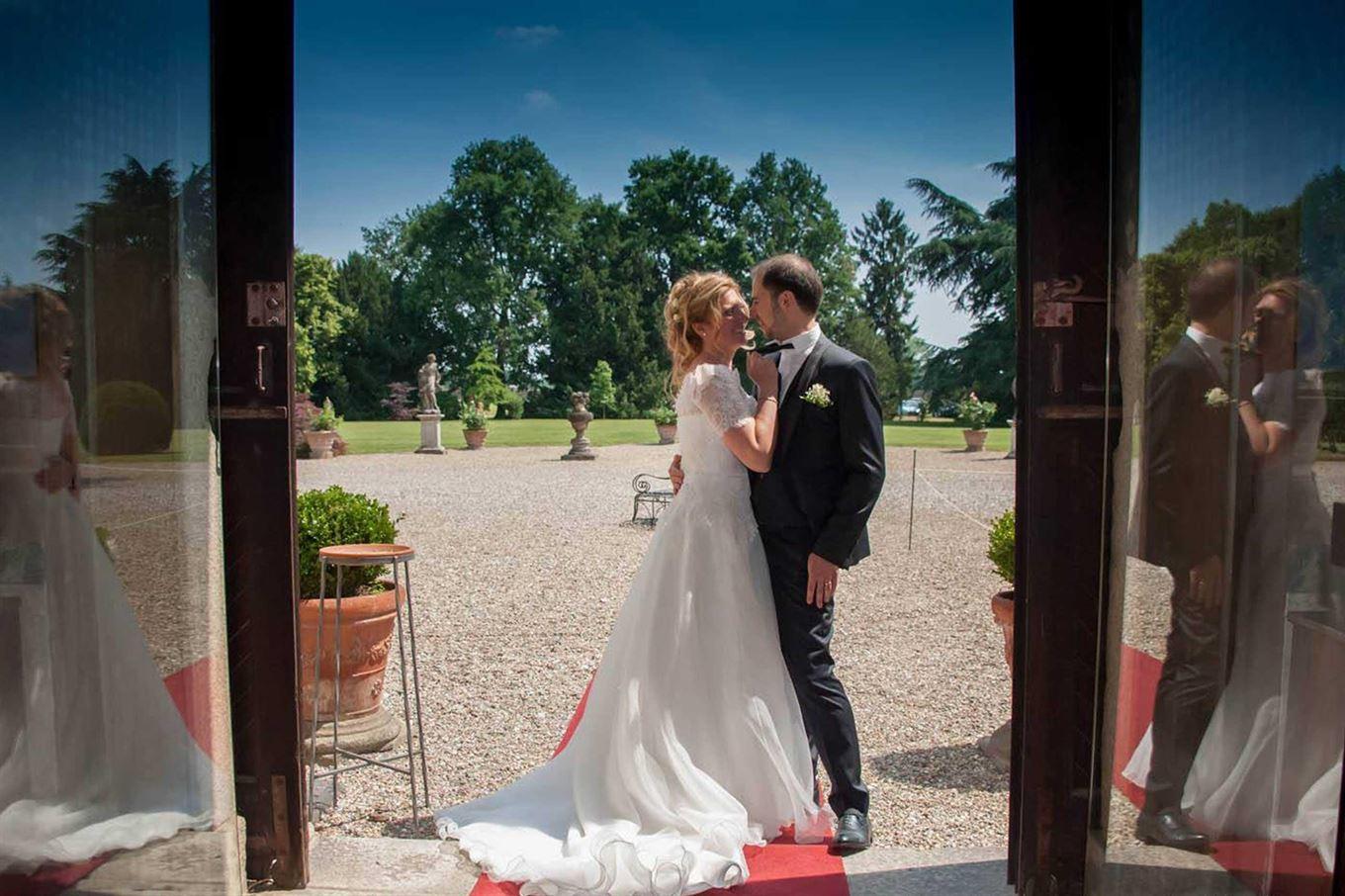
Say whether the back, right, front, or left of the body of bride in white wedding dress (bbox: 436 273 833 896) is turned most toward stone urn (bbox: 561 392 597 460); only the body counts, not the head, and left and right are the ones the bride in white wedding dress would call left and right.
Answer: left

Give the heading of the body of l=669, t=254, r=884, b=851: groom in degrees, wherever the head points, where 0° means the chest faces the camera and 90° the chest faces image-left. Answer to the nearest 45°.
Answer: approximately 45°

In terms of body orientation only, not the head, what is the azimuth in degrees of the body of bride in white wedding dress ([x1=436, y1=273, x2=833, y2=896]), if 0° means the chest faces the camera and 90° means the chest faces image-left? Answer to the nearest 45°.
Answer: approximately 270°

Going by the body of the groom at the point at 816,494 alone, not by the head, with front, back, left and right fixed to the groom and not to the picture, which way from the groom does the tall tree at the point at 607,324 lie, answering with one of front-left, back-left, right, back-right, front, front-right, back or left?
back-right

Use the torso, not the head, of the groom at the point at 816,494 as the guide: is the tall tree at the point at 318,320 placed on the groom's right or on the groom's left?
on the groom's right

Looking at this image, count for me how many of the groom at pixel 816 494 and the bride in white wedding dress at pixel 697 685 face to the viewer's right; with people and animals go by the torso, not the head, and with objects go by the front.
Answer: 1

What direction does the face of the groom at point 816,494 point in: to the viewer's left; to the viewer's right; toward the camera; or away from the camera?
to the viewer's left

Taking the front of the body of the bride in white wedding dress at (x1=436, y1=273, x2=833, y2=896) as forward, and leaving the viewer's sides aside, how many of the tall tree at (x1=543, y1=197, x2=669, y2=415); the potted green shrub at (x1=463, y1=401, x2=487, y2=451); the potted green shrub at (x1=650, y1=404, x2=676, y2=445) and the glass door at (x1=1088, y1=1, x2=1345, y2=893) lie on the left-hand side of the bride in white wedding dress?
3

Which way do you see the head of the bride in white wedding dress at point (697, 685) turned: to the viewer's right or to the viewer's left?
to the viewer's right

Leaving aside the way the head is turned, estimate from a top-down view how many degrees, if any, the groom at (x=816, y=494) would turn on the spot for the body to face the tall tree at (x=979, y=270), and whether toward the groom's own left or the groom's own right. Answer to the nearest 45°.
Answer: approximately 135° to the groom's own right

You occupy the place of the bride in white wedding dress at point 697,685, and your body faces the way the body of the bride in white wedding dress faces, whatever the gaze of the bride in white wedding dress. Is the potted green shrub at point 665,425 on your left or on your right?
on your left
